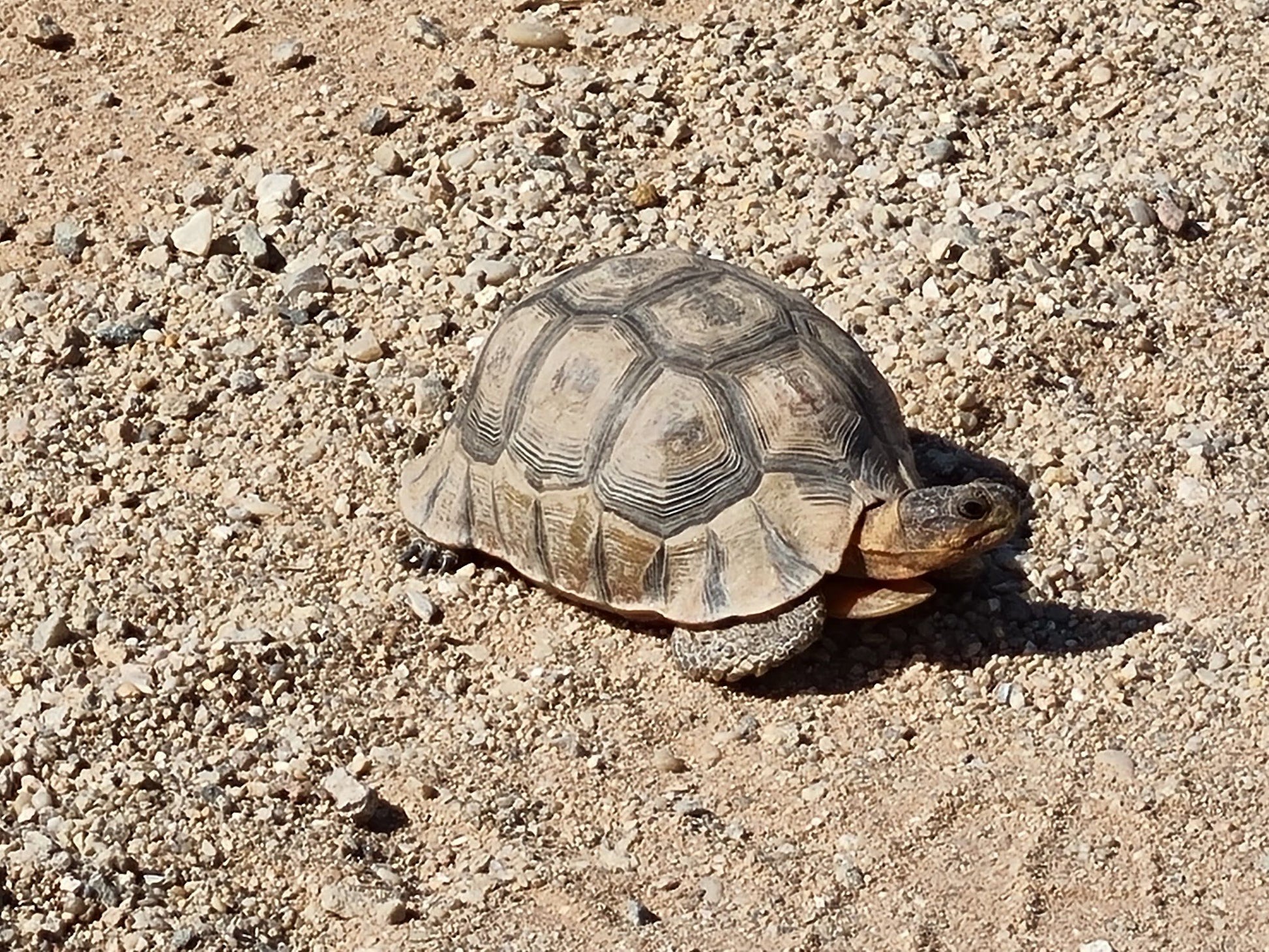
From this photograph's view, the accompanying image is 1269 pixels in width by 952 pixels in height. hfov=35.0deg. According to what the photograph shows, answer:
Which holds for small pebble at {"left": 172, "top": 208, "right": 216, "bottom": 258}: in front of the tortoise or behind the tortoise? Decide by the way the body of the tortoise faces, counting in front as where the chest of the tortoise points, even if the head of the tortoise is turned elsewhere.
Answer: behind

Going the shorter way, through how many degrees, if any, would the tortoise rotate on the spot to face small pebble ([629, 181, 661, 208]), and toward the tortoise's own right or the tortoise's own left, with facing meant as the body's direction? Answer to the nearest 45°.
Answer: approximately 135° to the tortoise's own left

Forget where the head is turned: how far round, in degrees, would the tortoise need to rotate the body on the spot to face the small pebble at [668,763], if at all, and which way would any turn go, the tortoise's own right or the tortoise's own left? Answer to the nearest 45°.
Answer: approximately 90° to the tortoise's own right

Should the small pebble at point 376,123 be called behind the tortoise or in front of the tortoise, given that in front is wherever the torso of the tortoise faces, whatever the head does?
behind

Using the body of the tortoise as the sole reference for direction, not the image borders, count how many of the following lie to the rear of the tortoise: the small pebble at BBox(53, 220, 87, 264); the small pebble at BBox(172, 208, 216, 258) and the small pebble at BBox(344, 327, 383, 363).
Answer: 3

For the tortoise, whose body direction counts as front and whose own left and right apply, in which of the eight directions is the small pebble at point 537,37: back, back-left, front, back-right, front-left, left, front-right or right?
back-left

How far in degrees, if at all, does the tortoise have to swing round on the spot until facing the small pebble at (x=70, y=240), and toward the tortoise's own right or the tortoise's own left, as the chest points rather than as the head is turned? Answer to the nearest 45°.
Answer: approximately 180°

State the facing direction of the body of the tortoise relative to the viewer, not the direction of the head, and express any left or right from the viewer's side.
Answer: facing the viewer and to the right of the viewer

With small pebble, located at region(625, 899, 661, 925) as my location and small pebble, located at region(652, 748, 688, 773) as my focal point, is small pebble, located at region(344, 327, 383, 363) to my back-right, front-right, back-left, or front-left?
front-left

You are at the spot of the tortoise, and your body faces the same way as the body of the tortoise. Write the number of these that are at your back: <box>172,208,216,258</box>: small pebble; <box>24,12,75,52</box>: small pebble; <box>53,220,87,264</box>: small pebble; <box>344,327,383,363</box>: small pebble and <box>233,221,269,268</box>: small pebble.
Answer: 5

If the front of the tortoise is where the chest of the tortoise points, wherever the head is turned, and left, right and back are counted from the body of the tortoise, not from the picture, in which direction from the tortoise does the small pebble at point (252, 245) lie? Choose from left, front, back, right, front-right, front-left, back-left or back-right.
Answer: back

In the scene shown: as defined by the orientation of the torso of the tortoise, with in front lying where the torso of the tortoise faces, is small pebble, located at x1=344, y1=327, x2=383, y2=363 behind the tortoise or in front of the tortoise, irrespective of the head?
behind

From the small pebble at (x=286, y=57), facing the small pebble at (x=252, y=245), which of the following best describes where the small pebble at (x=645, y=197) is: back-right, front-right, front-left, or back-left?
front-left
